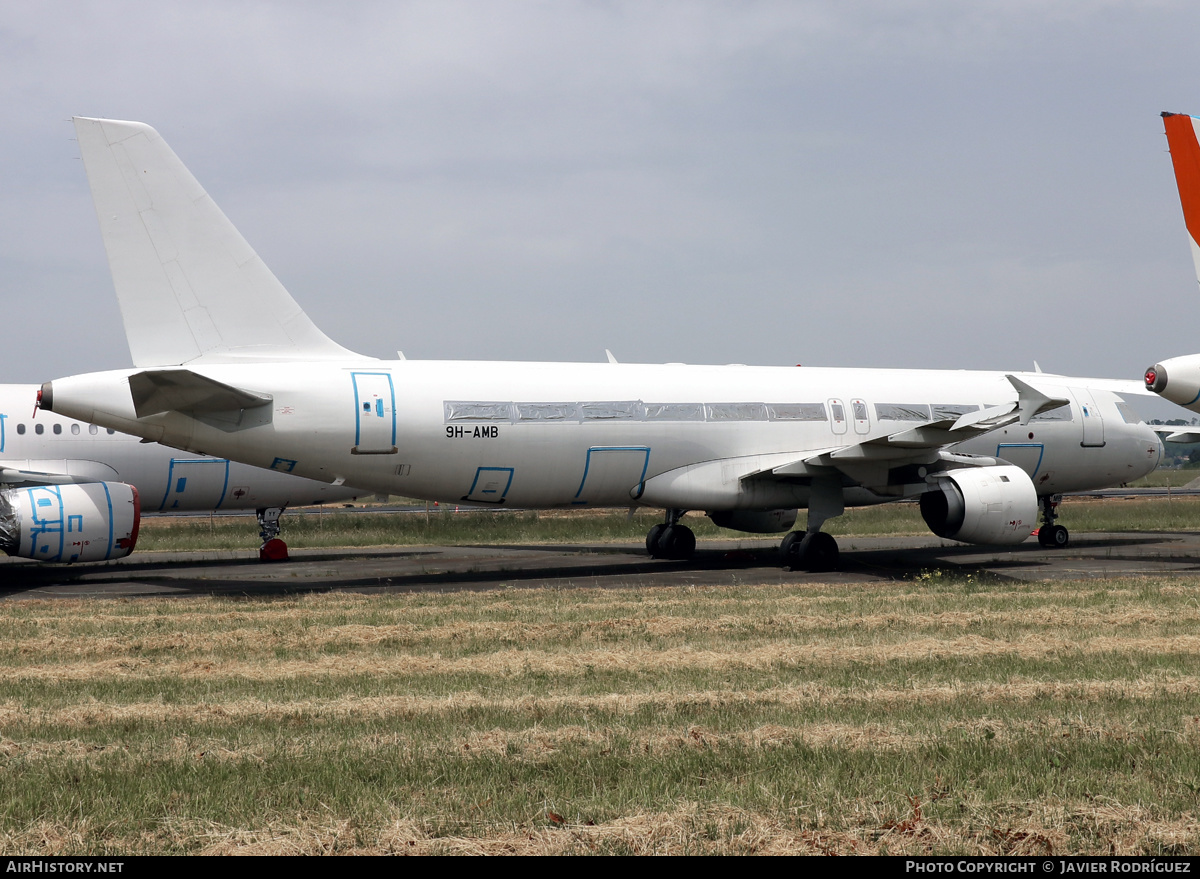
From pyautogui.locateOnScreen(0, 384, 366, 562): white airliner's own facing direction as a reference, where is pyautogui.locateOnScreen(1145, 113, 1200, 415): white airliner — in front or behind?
in front

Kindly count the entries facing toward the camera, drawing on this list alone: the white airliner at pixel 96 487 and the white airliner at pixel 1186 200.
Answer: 0

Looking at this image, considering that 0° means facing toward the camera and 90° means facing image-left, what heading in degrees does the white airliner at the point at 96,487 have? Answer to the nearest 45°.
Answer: approximately 270°

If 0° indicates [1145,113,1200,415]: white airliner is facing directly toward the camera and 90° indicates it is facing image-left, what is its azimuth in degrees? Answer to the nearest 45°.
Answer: approximately 225°

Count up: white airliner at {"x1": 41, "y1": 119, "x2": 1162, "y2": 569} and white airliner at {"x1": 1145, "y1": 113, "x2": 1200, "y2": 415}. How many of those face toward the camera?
0

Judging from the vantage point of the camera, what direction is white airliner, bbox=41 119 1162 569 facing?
facing away from the viewer and to the right of the viewer

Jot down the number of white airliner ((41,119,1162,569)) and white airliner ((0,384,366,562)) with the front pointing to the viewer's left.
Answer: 0
